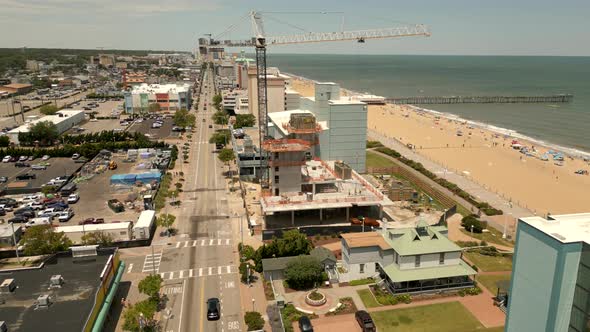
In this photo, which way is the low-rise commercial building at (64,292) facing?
to the viewer's right

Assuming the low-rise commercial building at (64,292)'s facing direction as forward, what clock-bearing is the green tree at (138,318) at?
The green tree is roughly at 1 o'clock from the low-rise commercial building.

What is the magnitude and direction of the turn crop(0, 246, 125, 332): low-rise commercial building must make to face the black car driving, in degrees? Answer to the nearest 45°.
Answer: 0° — it already faces it

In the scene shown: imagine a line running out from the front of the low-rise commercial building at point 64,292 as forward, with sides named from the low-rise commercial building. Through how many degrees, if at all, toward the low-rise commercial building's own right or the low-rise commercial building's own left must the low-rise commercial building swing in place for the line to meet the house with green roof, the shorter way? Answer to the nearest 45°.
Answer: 0° — it already faces it

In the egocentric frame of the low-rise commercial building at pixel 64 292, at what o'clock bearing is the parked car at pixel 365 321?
The parked car is roughly at 1 o'clock from the low-rise commercial building.

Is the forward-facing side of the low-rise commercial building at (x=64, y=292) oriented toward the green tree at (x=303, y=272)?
yes

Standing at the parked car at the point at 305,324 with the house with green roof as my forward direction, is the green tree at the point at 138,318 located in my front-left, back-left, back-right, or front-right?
back-left

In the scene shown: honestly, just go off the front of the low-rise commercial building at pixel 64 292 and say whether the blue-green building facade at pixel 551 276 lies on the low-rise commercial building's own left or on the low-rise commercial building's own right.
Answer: on the low-rise commercial building's own right
